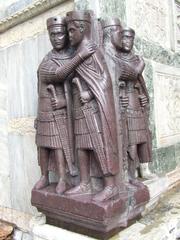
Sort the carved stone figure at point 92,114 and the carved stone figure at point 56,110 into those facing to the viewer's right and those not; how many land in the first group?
0

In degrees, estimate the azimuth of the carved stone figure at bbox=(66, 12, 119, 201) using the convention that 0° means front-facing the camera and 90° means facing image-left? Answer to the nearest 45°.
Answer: approximately 45°
